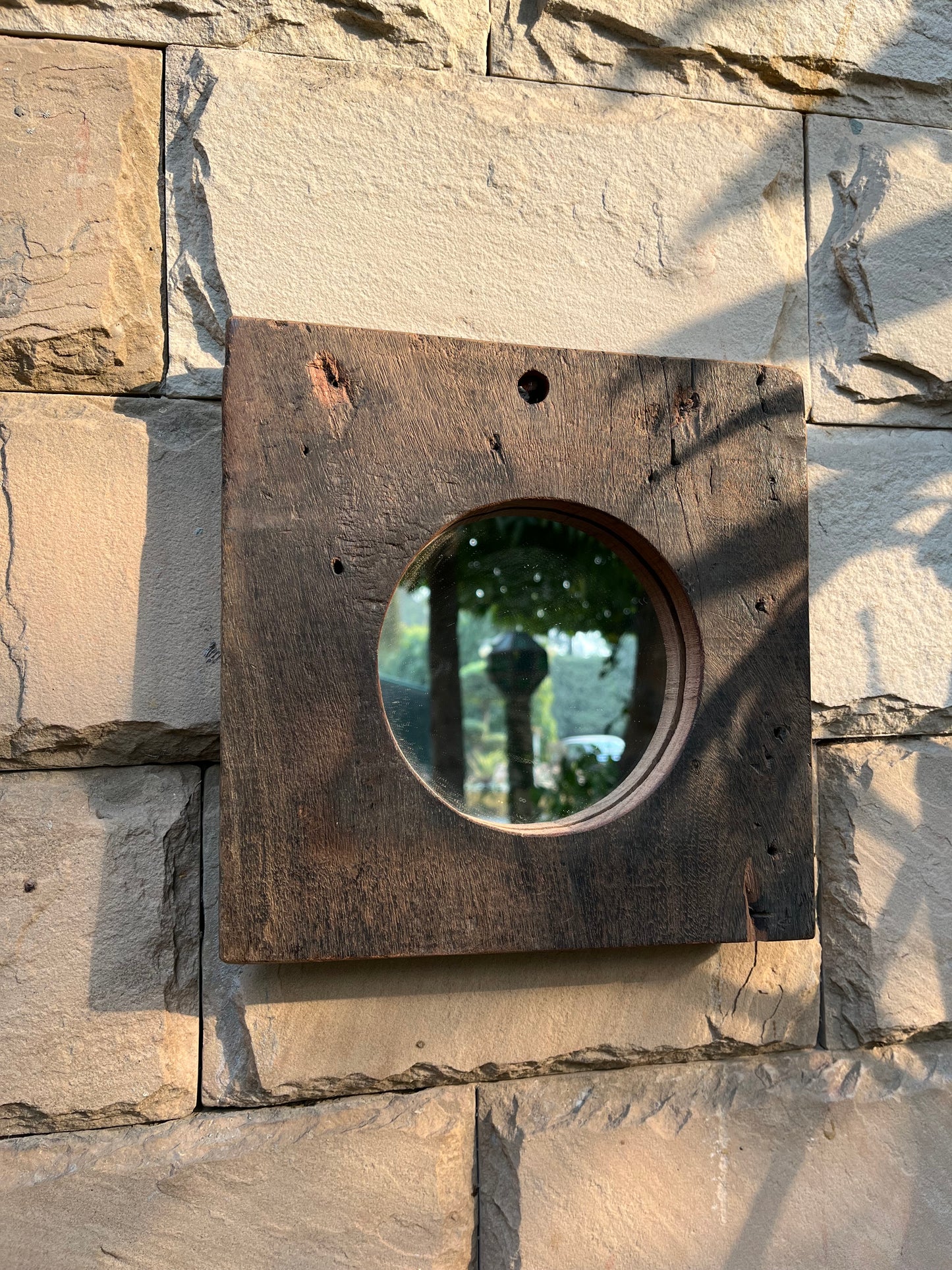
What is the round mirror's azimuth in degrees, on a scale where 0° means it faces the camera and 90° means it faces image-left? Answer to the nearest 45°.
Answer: approximately 0°

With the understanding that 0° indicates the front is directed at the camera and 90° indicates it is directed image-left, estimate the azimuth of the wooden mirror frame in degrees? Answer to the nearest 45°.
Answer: approximately 0°
